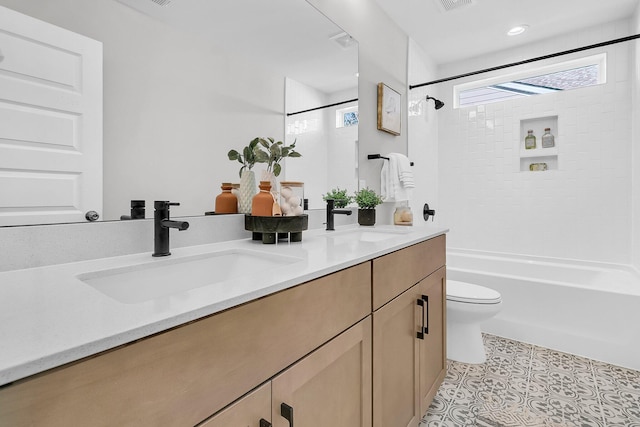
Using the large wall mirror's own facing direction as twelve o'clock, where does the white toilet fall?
The white toilet is roughly at 10 o'clock from the large wall mirror.

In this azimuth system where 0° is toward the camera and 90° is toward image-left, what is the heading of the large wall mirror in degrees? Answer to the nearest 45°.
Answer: approximately 315°

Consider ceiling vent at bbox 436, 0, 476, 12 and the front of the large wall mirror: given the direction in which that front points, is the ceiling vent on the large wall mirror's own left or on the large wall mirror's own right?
on the large wall mirror's own left

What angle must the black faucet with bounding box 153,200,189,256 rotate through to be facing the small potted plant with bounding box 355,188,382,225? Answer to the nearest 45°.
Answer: approximately 90° to its left
